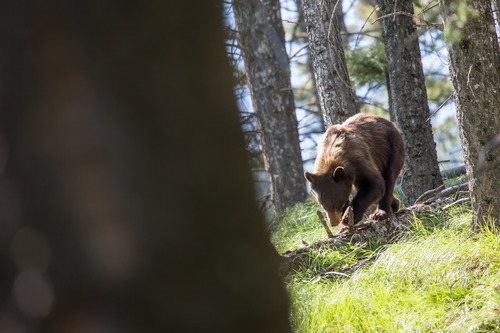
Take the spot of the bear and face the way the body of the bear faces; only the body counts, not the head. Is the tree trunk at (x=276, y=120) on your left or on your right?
on your right

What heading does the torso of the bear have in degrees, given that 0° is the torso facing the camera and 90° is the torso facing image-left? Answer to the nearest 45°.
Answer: approximately 45°

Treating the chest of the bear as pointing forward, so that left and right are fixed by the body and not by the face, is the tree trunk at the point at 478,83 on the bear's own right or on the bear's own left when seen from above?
on the bear's own left

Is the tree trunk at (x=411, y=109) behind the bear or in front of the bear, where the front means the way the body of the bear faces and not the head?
behind

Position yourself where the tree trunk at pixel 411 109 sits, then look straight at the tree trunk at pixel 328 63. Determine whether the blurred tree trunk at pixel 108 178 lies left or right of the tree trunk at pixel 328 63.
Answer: left

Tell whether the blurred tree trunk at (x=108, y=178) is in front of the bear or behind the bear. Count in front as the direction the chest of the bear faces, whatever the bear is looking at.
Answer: in front
